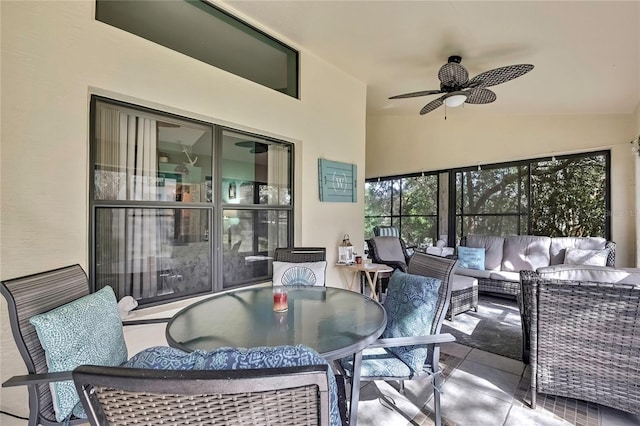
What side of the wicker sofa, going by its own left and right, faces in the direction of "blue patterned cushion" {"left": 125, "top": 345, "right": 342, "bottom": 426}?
front

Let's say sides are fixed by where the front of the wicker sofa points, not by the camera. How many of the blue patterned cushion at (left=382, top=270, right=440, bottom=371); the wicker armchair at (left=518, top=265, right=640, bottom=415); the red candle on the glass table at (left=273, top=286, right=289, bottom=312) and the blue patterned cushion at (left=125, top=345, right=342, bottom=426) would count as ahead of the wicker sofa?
4

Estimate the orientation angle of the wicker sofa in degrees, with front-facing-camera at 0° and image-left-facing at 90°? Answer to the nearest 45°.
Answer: approximately 0°

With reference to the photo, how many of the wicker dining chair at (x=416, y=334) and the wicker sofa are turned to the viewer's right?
0

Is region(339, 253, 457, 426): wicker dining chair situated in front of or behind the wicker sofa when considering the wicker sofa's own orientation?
in front

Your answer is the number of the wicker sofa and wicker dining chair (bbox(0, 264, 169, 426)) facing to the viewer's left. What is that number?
0

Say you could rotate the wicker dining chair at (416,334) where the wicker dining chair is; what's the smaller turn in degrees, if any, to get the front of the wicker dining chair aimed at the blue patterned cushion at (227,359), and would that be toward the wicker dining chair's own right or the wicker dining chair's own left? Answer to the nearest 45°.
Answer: approximately 45° to the wicker dining chair's own left
